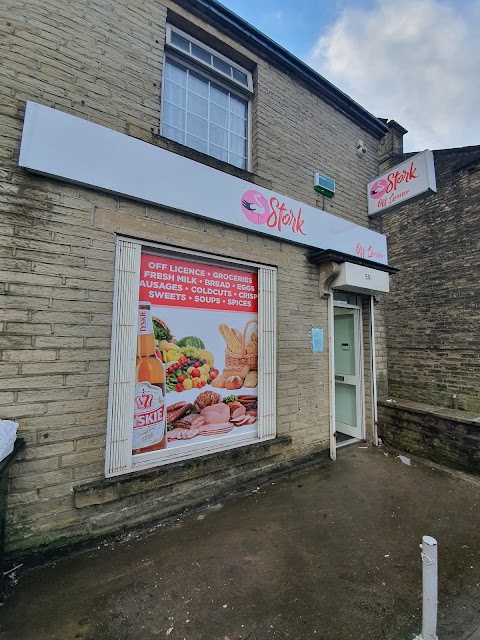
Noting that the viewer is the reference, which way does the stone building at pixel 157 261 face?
facing the viewer and to the right of the viewer

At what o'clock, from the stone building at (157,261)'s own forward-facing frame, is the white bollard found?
The white bollard is roughly at 12 o'clock from the stone building.

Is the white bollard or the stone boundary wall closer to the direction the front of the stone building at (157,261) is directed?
the white bollard

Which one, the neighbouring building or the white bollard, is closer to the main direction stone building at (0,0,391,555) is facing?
the white bollard

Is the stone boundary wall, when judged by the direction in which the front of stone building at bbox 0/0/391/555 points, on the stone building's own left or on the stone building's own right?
on the stone building's own left

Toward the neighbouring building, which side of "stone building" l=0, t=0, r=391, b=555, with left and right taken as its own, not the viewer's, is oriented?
left
